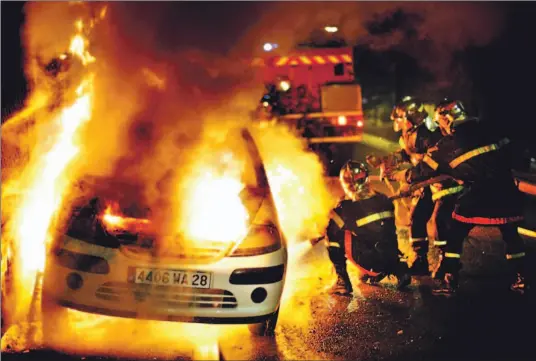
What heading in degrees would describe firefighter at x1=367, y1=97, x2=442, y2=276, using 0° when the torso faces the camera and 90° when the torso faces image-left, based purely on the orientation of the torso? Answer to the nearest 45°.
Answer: approximately 90°

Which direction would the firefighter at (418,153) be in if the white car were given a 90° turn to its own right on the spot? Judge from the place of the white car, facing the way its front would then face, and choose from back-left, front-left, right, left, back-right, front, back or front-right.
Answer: back-right

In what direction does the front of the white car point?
toward the camera
